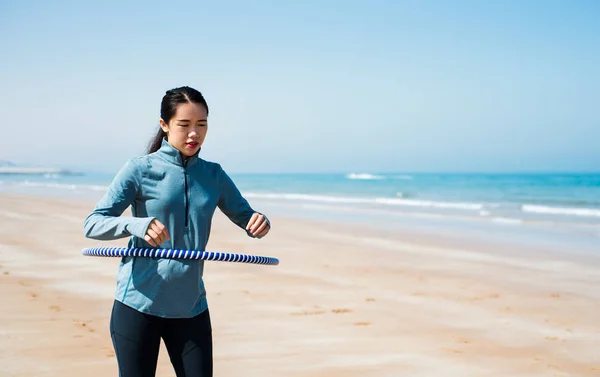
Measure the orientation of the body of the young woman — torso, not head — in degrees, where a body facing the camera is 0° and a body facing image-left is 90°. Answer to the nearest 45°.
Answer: approximately 315°

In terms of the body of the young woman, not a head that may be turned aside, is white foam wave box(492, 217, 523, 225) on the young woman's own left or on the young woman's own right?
on the young woman's own left

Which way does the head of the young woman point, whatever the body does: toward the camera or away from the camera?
toward the camera

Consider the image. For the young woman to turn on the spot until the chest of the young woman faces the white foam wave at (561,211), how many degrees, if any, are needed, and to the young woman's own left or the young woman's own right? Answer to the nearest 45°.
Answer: approximately 90° to the young woman's own left
